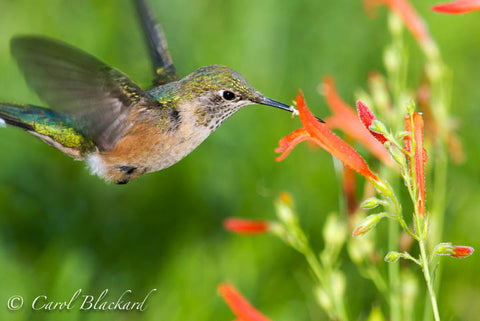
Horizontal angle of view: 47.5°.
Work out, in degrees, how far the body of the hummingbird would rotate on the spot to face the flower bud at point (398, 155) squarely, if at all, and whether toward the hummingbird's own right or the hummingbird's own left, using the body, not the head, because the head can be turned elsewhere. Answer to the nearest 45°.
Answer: approximately 45° to the hummingbird's own right

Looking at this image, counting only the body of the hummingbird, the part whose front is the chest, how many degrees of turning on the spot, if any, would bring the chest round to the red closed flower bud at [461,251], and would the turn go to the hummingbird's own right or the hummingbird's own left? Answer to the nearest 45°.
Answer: approximately 45° to the hummingbird's own right

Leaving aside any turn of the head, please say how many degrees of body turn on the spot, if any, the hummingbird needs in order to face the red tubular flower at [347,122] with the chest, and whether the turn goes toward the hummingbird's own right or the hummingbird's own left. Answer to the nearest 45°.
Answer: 0° — it already faces it

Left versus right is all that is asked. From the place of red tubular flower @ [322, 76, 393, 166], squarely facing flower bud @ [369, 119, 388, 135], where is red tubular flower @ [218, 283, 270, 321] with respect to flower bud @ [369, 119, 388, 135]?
right

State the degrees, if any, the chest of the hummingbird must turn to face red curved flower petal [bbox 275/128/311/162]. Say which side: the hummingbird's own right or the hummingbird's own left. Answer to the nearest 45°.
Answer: approximately 45° to the hummingbird's own right

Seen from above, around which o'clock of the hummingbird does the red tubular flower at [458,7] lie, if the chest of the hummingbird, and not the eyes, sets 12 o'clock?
The red tubular flower is roughly at 1 o'clock from the hummingbird.

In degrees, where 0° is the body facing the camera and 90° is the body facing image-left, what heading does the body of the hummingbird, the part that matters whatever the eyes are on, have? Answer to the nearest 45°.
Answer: approximately 270°
